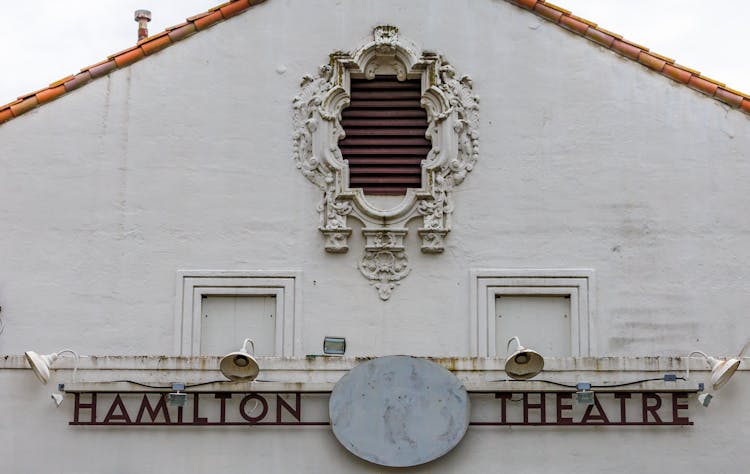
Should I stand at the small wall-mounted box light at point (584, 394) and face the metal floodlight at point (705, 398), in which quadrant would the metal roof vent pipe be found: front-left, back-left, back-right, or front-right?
back-left

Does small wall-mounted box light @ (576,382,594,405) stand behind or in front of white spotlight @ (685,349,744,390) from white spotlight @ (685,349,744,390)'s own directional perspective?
behind

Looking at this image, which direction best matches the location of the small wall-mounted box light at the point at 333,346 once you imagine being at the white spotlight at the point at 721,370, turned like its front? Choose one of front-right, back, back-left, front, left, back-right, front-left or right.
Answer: back

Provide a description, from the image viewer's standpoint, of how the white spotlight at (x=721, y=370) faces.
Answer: facing to the right of the viewer
